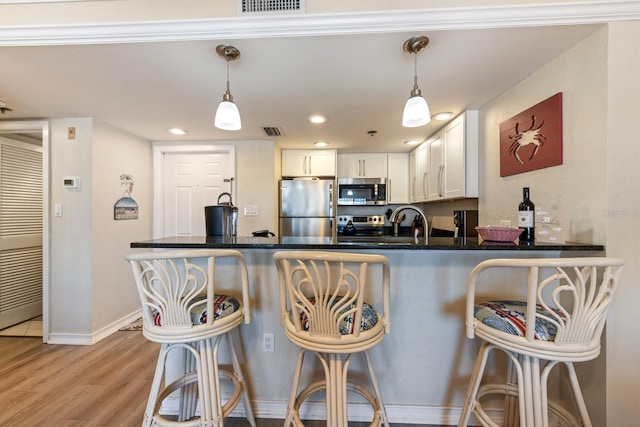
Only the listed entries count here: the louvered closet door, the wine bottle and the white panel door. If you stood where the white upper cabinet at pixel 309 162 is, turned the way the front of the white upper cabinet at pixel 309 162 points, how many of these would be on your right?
2

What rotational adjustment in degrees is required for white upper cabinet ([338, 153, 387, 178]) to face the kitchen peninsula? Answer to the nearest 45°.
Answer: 0° — it already faces it

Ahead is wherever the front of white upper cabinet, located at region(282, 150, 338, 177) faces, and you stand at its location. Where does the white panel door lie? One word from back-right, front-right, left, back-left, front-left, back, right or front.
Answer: right

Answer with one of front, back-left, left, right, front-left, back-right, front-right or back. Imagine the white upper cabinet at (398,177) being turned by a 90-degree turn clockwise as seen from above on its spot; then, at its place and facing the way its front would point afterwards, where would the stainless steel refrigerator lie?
front-left

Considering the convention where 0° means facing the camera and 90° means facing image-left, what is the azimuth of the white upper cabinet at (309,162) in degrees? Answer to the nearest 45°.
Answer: approximately 0°

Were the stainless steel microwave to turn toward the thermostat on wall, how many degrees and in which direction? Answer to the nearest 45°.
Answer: approximately 45° to its right

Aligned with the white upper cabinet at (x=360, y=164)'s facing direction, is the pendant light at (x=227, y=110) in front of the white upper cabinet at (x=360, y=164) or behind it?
in front

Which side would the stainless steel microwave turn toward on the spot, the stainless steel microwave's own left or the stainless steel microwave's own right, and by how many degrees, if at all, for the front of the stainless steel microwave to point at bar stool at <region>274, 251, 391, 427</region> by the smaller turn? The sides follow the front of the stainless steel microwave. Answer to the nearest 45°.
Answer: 0° — it already faces it

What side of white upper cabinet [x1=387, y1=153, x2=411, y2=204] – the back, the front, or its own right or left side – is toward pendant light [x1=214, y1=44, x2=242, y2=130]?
front

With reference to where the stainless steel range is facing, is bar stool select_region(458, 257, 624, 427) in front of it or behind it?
in front
